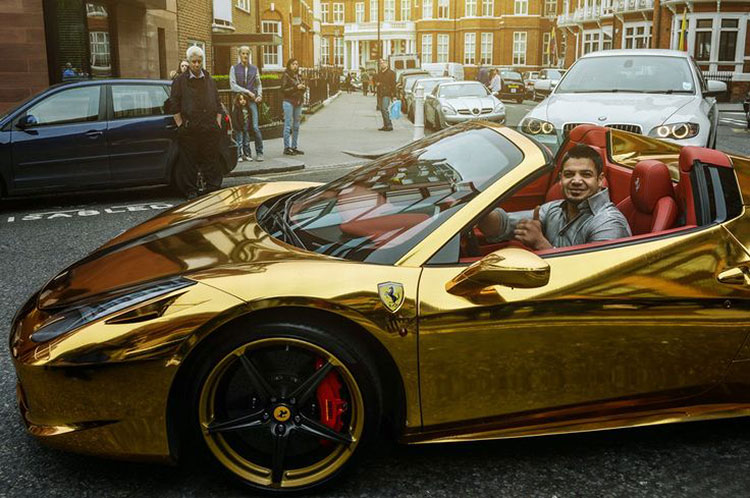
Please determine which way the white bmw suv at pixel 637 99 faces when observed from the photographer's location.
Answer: facing the viewer and to the left of the viewer

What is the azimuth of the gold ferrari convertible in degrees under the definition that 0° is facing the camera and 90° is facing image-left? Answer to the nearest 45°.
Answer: approximately 90°

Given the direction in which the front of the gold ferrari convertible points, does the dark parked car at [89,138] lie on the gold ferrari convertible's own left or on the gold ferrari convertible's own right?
on the gold ferrari convertible's own right

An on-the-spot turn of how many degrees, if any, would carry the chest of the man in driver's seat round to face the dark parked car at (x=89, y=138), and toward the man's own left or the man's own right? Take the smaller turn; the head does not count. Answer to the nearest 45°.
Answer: approximately 90° to the man's own right

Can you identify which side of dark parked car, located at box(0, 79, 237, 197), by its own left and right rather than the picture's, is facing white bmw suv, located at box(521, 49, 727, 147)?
back

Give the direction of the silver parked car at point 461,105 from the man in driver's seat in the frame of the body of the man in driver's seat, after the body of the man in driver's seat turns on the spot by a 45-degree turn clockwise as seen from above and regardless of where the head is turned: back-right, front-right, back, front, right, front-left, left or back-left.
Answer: right

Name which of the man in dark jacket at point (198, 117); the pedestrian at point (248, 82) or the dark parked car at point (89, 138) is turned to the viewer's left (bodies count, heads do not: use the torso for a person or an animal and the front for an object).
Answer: the dark parked car

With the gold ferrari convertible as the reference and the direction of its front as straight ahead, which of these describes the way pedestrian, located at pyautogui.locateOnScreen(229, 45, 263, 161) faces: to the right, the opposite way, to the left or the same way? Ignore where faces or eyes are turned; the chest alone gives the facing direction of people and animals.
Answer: to the left

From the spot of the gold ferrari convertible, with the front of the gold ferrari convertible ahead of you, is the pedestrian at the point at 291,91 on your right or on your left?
on your right

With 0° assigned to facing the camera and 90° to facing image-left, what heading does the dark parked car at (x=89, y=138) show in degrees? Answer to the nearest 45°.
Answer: approximately 90°

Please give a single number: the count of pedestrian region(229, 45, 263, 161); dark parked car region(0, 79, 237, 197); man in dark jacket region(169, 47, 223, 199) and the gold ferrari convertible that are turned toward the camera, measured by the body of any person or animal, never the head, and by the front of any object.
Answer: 2
